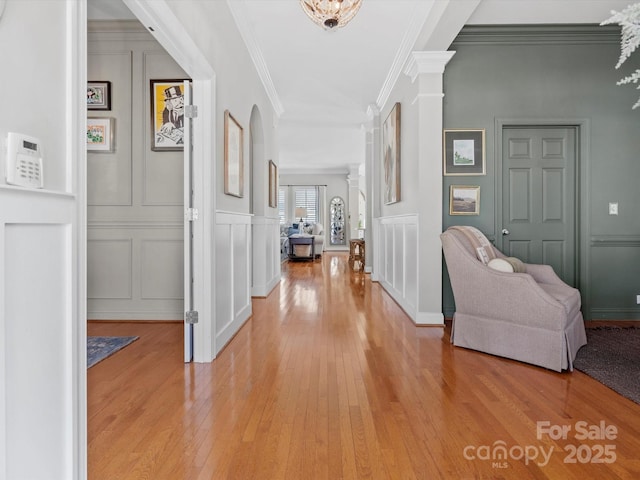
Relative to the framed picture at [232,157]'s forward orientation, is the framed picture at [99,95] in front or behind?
behind

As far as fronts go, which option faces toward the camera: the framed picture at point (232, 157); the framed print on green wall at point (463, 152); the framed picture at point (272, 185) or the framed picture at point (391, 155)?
the framed print on green wall

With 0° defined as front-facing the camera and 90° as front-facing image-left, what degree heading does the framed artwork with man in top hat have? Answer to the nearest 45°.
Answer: approximately 0°

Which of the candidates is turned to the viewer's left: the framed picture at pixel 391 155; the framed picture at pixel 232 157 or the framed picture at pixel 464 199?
the framed picture at pixel 391 155

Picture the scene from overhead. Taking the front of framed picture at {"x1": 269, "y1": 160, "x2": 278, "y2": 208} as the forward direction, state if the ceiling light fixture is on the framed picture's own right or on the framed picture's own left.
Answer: on the framed picture's own right

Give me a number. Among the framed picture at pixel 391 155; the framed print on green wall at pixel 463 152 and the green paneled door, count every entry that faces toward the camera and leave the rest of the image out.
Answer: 2

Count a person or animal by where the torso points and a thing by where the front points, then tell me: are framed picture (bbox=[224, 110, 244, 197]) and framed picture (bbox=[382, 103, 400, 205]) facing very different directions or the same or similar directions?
very different directions

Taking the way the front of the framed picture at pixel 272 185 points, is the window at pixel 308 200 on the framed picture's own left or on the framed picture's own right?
on the framed picture's own left

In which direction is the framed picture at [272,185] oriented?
to the viewer's right

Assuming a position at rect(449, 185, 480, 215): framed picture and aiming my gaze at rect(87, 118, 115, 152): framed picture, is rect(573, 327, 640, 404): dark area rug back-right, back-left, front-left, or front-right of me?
back-left

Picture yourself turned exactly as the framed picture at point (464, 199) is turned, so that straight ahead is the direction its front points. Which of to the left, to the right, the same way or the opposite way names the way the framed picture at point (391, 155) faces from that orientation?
to the right

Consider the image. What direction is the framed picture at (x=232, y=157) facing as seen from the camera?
to the viewer's right
